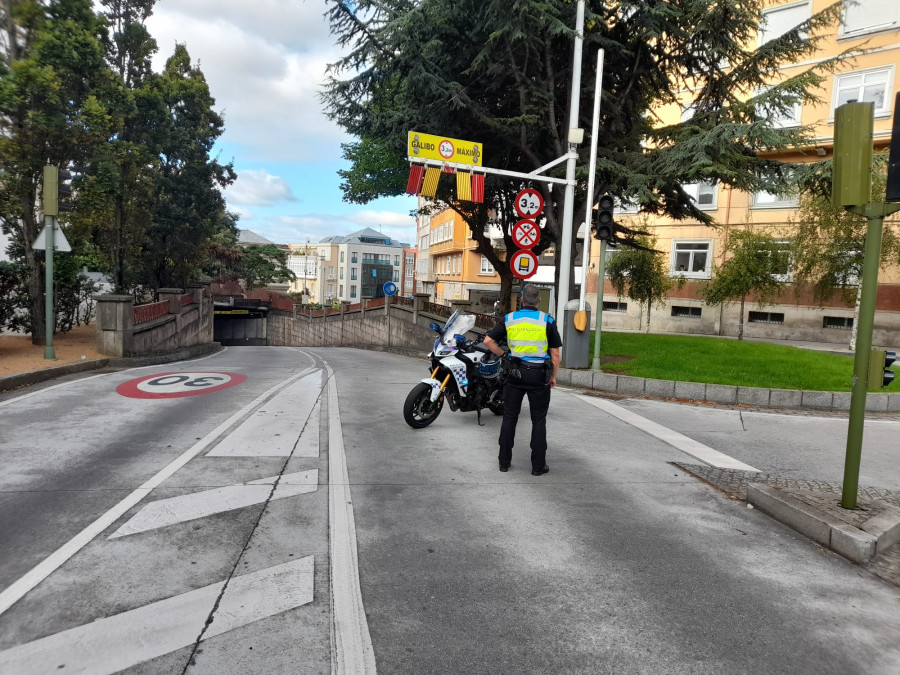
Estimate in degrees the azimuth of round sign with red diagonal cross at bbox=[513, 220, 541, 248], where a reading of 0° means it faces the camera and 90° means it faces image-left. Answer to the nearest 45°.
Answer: approximately 0°

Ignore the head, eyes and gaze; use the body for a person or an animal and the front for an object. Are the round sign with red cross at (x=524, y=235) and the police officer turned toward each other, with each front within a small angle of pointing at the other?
yes

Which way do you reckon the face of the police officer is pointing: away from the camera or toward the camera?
away from the camera

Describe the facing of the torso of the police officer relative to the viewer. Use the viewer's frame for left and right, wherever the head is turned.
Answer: facing away from the viewer

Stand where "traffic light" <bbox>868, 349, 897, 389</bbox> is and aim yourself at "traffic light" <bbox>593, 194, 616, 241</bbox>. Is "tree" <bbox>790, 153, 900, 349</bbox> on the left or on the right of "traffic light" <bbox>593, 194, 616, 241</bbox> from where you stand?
right

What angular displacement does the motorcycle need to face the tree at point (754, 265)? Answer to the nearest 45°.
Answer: approximately 180°

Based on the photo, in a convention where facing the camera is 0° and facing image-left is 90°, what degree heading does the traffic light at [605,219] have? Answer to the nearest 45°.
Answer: approximately 0°

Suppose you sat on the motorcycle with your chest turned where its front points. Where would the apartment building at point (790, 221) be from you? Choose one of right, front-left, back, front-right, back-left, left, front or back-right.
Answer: back
